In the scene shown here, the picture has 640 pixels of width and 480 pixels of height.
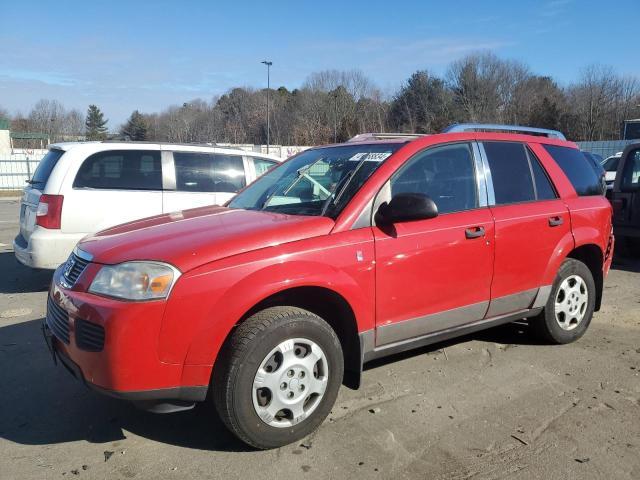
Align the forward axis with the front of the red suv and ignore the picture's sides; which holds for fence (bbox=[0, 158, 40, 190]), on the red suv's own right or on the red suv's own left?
on the red suv's own right

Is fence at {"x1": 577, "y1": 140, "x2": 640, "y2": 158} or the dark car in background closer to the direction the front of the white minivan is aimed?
the fence

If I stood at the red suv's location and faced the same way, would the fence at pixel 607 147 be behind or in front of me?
behind

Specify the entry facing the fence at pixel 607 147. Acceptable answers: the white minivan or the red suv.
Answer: the white minivan

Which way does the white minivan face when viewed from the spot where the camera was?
facing away from the viewer and to the right of the viewer

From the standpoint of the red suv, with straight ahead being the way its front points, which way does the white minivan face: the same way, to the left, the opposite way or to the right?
the opposite way

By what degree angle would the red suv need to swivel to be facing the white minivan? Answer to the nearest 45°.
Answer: approximately 90° to its right

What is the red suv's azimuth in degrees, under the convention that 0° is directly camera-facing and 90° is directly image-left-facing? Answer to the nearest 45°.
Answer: approximately 45°

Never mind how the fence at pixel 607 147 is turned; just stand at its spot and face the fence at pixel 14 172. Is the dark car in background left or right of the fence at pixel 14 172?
left

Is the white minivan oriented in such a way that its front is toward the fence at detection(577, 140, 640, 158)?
yes

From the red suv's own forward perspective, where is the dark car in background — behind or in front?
behind

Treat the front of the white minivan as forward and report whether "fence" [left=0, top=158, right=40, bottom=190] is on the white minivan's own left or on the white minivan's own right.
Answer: on the white minivan's own left
